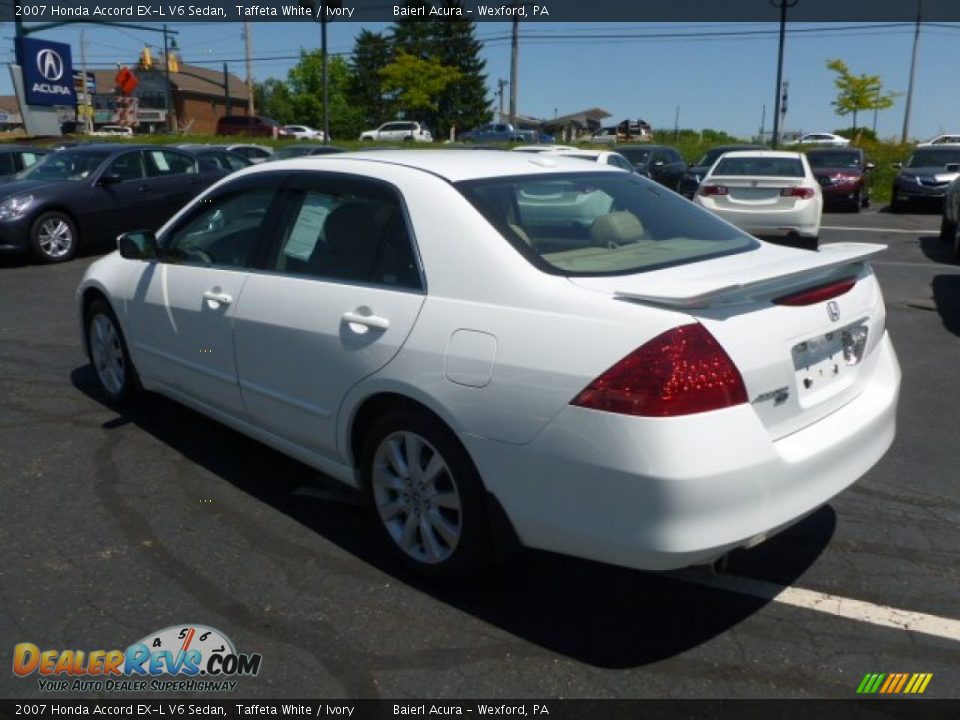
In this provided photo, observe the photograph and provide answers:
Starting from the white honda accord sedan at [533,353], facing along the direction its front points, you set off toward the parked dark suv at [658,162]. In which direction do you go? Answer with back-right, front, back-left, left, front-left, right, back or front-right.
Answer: front-right

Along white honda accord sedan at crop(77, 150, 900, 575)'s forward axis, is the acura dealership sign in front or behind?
in front

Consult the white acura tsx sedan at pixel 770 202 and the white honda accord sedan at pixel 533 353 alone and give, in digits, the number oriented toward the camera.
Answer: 0

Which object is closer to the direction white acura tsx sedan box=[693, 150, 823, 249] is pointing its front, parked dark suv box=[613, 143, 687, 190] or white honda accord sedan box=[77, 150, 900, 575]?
the parked dark suv

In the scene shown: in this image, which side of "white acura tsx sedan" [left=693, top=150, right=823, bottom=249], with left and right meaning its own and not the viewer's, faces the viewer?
back

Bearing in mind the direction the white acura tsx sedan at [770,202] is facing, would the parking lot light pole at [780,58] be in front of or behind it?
in front

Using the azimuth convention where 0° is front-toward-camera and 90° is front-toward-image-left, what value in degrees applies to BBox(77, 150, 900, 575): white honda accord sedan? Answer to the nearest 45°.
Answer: approximately 135°

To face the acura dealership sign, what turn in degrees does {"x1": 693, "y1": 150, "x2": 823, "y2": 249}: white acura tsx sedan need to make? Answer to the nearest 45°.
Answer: approximately 45° to its left

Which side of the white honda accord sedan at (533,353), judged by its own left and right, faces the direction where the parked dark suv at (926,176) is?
right
